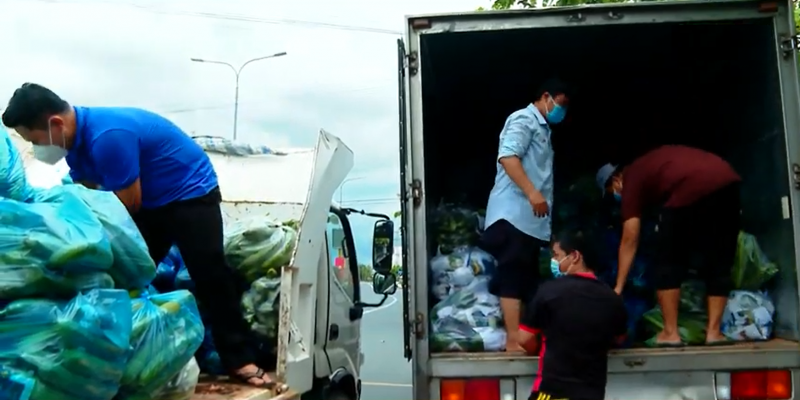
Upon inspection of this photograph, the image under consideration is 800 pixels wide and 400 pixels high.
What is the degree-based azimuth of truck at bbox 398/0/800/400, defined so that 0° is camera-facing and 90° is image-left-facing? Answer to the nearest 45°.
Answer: approximately 180°

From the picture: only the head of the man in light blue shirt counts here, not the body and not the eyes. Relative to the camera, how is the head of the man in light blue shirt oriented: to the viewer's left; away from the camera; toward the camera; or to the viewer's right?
to the viewer's right

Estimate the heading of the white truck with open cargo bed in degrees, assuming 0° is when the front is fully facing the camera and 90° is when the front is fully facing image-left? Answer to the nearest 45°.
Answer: approximately 225°

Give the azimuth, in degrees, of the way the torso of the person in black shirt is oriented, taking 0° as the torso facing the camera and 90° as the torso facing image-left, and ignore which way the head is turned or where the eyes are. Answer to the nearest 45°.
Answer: approximately 135°

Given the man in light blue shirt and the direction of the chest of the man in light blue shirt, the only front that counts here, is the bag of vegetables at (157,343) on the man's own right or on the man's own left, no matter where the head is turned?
on the man's own right
